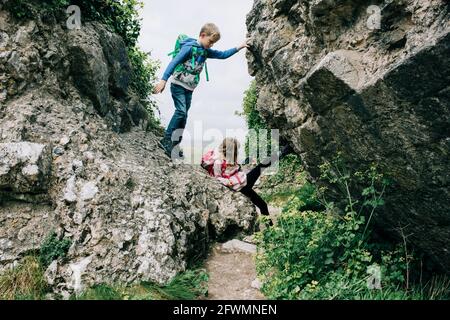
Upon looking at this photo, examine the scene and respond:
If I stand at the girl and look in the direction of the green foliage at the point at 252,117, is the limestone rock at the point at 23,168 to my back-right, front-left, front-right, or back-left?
back-left

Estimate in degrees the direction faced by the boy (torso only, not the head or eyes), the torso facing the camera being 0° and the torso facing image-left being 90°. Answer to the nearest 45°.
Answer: approximately 315°

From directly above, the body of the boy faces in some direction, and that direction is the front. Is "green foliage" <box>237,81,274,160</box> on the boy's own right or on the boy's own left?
on the boy's own left

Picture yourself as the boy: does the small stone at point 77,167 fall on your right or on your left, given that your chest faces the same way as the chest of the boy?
on your right

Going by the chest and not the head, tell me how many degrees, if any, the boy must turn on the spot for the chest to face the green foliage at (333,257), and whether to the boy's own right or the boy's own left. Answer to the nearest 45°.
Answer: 0° — they already face it

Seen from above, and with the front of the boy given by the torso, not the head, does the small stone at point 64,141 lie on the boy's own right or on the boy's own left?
on the boy's own right
